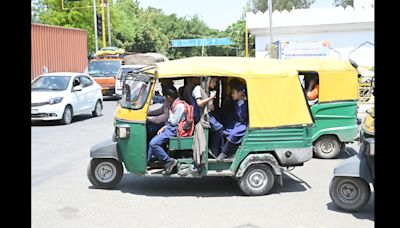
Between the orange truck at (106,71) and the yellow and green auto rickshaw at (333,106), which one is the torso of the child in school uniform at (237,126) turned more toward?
the orange truck

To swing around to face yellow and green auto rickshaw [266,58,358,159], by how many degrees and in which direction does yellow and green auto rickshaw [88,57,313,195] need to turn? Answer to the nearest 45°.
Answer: approximately 135° to its right

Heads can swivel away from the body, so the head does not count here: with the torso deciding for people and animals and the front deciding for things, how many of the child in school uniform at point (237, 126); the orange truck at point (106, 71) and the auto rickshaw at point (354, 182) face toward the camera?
1

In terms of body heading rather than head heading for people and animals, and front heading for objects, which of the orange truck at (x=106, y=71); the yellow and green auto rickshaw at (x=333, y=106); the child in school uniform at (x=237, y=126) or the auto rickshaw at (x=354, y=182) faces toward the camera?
the orange truck

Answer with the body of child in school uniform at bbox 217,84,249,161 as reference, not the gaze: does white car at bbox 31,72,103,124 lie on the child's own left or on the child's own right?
on the child's own right

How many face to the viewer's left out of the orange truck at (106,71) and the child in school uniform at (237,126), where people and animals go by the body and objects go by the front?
1

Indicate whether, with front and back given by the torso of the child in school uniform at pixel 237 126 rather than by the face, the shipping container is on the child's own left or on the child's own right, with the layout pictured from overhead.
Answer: on the child's own right

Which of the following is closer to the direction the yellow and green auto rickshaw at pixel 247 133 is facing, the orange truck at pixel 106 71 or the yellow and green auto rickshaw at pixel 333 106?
the orange truck

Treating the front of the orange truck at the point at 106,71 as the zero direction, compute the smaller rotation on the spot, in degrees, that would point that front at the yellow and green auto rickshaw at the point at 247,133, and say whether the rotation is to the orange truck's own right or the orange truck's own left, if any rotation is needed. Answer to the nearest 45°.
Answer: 0° — it already faces it

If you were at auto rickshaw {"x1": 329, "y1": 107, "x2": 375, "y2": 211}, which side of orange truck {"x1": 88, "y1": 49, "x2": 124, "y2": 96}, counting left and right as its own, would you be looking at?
front

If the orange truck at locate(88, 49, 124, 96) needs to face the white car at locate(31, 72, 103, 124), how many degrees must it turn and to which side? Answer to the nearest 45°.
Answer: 0° — it already faces it

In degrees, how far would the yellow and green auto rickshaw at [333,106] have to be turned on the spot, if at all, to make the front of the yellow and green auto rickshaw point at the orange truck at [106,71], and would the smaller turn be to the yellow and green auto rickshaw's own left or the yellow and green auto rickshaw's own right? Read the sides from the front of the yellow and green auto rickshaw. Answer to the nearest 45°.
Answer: approximately 45° to the yellow and green auto rickshaw's own right

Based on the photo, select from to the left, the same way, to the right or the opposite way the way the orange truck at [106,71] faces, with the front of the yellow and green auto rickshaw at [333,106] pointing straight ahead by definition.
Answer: to the left

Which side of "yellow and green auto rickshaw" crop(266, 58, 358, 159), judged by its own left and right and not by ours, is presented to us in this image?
left

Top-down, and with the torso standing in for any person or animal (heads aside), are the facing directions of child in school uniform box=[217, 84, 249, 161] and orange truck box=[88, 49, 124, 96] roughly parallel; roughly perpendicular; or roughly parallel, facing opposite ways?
roughly perpendicular

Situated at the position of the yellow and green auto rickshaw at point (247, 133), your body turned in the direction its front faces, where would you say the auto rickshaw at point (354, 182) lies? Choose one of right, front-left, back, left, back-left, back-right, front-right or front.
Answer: back-left
